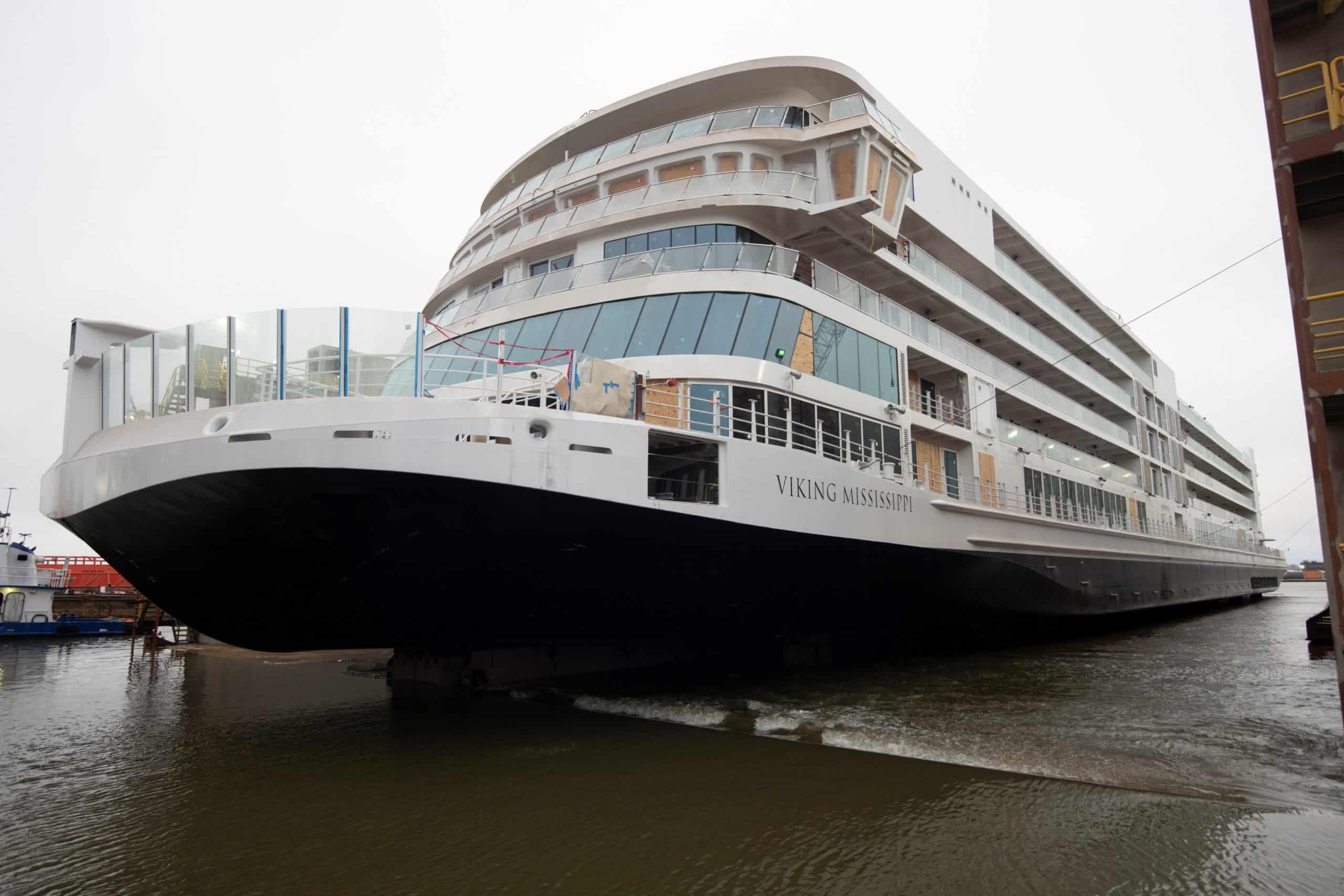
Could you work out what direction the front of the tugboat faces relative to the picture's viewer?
facing to the left of the viewer

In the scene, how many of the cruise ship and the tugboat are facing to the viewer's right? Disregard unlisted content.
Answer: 0

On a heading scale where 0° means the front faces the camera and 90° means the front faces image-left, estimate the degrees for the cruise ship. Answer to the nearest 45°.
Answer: approximately 45°

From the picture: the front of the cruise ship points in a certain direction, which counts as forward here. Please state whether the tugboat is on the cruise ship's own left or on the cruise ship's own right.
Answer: on the cruise ship's own right

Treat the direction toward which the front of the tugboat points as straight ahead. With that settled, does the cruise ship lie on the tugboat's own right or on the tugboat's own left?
on the tugboat's own left

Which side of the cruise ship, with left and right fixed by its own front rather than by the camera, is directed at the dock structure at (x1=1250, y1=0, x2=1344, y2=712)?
left

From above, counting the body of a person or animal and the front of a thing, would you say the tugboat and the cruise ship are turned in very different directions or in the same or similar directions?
same or similar directions
